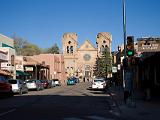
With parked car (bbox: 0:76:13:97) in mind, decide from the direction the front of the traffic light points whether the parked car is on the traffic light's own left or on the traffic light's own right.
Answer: on the traffic light's own right

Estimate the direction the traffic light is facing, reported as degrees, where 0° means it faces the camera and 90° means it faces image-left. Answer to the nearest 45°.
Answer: approximately 0°

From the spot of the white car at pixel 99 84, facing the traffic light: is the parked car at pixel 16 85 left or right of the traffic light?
right

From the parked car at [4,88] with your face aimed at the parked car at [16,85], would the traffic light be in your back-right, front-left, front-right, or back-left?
back-right

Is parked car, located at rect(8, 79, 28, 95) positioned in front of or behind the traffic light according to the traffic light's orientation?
behind

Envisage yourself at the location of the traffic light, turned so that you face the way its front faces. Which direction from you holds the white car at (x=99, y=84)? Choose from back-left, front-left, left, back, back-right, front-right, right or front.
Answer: back
